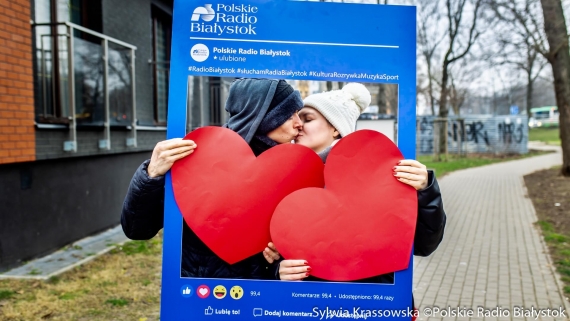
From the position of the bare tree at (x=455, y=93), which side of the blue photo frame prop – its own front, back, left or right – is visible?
back

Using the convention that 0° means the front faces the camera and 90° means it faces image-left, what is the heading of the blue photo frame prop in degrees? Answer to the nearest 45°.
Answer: approximately 0°

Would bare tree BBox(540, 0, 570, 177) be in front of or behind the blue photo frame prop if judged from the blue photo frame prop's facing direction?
behind

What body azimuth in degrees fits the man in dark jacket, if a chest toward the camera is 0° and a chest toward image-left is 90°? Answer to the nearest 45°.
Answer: approximately 315°

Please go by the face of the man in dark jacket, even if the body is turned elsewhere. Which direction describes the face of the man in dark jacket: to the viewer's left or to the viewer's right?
to the viewer's right

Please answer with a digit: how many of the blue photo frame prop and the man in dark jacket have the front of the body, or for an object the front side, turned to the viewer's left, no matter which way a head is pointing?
0
